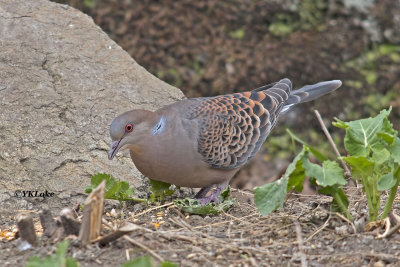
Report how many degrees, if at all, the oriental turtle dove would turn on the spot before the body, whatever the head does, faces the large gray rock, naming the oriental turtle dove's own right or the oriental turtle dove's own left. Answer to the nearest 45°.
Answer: approximately 45° to the oriental turtle dove's own right

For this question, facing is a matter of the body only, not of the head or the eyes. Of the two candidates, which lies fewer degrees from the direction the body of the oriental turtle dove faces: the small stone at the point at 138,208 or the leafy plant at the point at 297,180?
the small stone

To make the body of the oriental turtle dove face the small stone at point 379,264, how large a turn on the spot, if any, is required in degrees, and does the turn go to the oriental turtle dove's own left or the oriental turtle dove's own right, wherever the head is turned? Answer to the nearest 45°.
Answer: approximately 135° to the oriental turtle dove's own left

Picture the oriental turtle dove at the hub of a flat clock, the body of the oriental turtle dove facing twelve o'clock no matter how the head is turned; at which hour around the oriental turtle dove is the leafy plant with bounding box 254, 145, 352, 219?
The leafy plant is roughly at 8 o'clock from the oriental turtle dove.

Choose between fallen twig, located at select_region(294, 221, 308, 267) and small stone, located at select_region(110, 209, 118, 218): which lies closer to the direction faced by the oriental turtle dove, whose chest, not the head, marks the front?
the small stone

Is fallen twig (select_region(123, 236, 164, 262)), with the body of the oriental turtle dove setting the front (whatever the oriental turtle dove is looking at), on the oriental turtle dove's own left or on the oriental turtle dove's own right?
on the oriental turtle dove's own left

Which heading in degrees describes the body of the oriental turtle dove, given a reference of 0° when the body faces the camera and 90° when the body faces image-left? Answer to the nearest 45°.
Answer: approximately 90°

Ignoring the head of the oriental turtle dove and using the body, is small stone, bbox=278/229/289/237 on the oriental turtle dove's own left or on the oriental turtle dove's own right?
on the oriental turtle dove's own left

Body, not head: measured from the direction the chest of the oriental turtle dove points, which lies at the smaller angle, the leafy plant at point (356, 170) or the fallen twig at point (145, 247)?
the fallen twig

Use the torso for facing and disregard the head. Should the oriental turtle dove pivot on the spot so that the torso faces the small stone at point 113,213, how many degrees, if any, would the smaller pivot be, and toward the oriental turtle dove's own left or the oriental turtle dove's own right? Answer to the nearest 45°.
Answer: approximately 45° to the oriental turtle dove's own left
